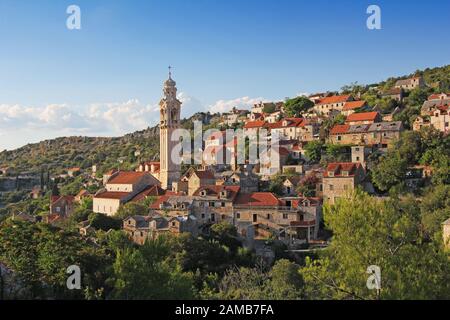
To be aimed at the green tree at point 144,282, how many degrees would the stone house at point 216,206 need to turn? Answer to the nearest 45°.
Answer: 0° — it already faces it

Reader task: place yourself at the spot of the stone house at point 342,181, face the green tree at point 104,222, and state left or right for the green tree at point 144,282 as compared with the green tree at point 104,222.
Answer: left

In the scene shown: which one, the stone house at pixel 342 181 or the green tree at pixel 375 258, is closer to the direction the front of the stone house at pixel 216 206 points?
the green tree

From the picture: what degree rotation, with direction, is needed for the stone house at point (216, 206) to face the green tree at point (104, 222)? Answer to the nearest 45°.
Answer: approximately 90° to its right

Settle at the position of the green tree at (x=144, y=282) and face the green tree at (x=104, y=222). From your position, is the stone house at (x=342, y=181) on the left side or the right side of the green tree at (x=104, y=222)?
right

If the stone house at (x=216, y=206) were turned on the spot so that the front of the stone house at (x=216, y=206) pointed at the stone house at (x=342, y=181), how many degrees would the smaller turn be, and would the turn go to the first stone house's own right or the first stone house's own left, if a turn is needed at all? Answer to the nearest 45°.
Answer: approximately 90° to the first stone house's own left

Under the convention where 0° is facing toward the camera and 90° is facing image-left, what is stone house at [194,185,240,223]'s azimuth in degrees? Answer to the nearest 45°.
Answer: approximately 0°
